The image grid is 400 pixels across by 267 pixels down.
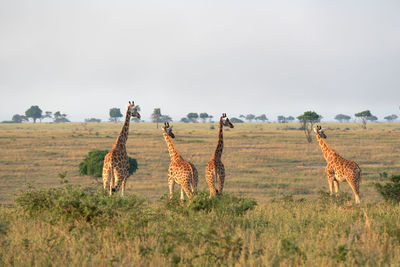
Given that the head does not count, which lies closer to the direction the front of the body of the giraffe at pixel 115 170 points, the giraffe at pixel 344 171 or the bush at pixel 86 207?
the giraffe

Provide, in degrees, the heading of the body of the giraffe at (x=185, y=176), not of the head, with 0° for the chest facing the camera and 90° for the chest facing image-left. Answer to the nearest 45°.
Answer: approximately 135°

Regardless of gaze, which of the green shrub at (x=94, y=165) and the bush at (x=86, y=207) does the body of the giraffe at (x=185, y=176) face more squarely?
the green shrub

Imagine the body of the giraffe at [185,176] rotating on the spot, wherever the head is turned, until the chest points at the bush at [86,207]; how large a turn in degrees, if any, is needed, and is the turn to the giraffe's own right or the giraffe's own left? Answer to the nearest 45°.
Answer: approximately 90° to the giraffe's own left

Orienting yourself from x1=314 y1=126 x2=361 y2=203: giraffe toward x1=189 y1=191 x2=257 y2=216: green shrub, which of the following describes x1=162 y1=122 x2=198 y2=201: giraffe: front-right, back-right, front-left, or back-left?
front-right

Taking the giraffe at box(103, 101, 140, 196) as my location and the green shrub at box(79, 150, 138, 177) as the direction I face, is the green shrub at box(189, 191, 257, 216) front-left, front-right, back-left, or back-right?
back-right

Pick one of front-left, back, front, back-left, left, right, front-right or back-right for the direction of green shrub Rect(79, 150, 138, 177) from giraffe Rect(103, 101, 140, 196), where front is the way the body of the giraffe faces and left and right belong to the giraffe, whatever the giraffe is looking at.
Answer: front-left

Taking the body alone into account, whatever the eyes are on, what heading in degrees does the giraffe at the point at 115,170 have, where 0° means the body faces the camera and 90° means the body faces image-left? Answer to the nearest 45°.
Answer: approximately 225°
